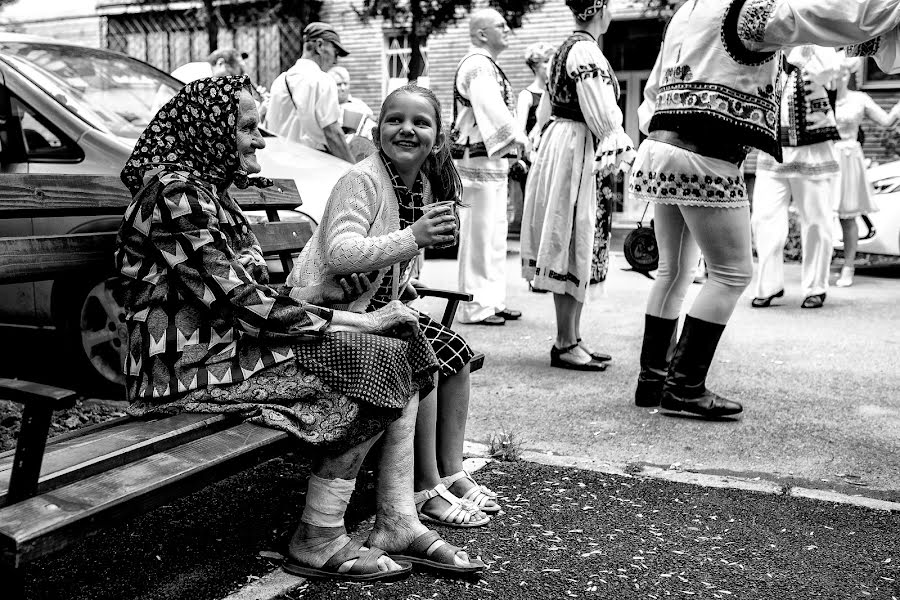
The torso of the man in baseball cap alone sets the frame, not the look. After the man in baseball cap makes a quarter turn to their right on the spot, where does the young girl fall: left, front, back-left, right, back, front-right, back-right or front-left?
front-right

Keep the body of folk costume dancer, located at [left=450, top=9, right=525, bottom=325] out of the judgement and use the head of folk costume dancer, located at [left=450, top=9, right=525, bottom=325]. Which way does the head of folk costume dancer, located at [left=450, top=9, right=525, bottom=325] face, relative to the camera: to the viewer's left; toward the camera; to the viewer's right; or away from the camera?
to the viewer's right

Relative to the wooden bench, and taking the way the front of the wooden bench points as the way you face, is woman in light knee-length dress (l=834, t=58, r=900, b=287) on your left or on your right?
on your left

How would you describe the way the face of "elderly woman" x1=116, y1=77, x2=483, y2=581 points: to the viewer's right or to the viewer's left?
to the viewer's right

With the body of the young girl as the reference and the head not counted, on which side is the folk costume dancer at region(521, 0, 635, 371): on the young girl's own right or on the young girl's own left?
on the young girl's own left

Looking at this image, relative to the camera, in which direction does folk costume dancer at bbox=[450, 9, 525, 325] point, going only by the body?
to the viewer's right

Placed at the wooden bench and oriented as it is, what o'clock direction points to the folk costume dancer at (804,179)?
The folk costume dancer is roughly at 9 o'clock from the wooden bench.

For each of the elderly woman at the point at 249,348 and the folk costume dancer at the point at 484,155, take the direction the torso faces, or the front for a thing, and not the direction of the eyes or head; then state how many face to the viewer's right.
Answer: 2

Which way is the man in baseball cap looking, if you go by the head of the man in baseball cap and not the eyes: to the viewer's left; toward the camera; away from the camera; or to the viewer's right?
to the viewer's right

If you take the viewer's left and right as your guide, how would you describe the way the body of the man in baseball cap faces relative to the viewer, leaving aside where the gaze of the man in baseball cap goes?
facing away from the viewer and to the right of the viewer
